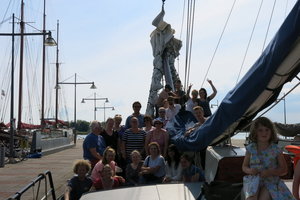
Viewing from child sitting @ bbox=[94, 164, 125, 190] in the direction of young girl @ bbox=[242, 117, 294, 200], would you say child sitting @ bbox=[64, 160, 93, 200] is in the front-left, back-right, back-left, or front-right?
back-right

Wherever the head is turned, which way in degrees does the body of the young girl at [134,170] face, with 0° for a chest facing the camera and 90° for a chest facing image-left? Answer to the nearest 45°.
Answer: approximately 0°

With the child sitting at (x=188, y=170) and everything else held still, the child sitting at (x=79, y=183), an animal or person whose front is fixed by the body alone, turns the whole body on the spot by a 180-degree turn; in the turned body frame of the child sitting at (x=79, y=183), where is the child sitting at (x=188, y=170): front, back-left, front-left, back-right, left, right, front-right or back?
right

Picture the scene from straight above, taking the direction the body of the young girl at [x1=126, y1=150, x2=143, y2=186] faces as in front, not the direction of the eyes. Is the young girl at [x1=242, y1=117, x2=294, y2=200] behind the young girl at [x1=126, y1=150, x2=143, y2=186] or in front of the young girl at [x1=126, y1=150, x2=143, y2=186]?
in front

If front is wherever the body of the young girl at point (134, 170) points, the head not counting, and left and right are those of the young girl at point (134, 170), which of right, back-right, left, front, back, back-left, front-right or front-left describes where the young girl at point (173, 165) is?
left

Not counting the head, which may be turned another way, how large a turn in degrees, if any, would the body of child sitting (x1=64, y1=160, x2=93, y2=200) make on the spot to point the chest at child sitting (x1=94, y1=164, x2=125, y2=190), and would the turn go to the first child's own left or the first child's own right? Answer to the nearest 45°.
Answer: approximately 90° to the first child's own left

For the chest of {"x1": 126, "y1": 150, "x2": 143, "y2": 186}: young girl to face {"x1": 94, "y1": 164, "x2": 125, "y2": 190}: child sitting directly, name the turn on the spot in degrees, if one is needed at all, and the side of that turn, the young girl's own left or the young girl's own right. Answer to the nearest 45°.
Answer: approximately 45° to the young girl's own right

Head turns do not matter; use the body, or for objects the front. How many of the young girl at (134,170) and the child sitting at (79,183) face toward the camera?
2

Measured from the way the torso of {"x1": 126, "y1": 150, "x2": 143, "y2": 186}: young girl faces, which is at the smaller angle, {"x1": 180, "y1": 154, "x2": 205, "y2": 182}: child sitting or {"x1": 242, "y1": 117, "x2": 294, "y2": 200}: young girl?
the young girl

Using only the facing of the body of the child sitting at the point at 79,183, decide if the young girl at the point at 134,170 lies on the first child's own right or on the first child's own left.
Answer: on the first child's own left
